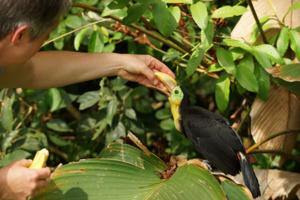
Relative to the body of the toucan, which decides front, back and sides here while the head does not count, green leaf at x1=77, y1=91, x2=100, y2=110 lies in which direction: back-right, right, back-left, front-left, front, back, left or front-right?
front-right

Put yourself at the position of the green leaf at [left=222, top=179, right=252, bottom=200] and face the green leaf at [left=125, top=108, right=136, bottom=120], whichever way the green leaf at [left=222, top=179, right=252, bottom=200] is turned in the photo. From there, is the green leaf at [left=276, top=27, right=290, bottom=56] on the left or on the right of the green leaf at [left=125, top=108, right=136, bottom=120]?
right

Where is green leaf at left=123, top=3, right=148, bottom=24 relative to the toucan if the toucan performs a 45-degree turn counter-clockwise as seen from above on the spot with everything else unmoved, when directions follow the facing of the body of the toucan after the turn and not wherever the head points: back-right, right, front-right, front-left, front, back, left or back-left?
right

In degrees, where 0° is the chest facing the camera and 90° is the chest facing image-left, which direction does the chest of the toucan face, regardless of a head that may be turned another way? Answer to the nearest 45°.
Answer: approximately 90°

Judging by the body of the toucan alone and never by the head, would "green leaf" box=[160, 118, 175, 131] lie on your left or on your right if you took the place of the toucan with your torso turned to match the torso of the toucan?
on your right

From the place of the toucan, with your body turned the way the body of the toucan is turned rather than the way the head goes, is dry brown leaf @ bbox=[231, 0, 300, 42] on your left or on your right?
on your right

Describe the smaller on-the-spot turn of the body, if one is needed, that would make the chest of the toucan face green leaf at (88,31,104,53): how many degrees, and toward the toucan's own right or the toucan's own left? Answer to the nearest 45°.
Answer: approximately 45° to the toucan's own right
